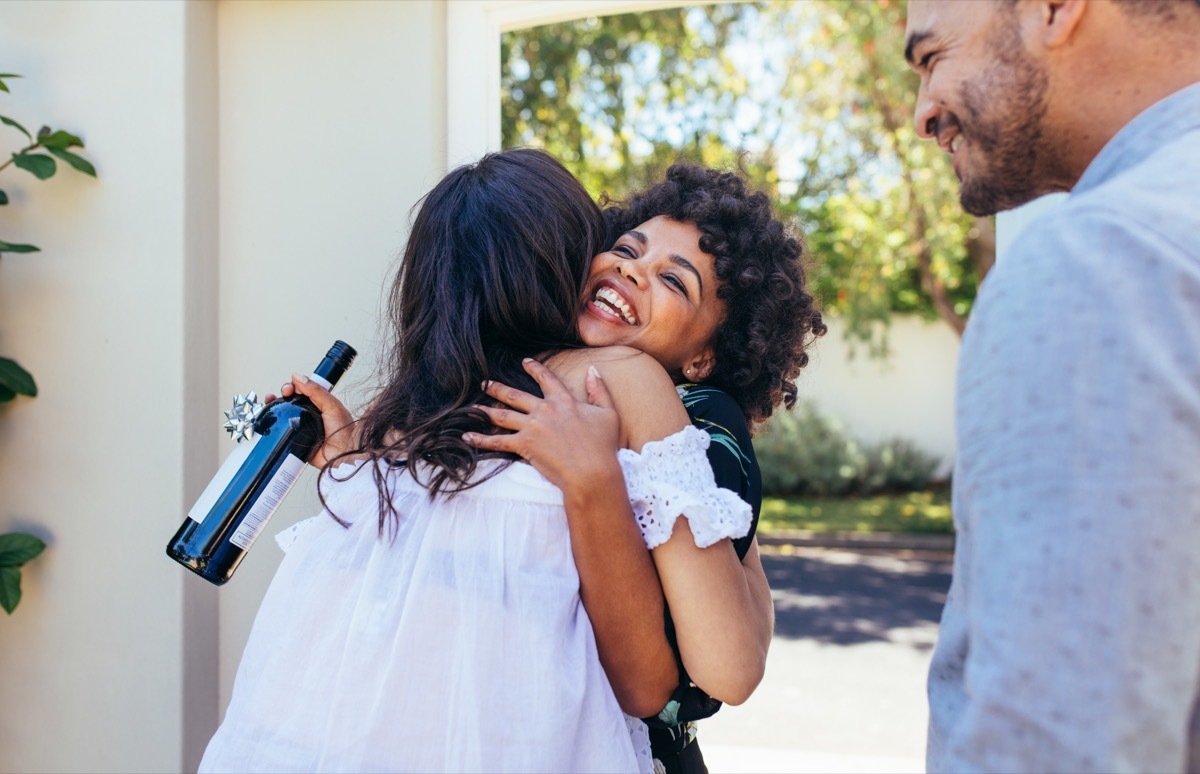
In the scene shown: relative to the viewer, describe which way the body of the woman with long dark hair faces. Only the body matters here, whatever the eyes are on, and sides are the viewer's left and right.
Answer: facing away from the viewer and to the right of the viewer

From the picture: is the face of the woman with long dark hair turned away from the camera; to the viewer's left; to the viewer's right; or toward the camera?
away from the camera

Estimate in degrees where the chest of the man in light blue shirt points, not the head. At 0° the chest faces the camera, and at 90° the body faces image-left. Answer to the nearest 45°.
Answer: approximately 135°

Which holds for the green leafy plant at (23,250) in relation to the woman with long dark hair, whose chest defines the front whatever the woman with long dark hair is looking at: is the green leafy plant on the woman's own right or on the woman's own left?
on the woman's own left

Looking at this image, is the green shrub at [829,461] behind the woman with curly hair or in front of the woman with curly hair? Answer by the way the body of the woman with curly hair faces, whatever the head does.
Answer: behind

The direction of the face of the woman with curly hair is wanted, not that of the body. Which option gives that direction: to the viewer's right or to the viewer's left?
to the viewer's left

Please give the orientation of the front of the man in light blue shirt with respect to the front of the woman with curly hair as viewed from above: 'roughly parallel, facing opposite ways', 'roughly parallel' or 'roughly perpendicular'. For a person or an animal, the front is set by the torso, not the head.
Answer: roughly perpendicular

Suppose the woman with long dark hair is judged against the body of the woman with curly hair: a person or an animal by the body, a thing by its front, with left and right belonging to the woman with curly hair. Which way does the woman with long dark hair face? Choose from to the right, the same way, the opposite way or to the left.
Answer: the opposite way
